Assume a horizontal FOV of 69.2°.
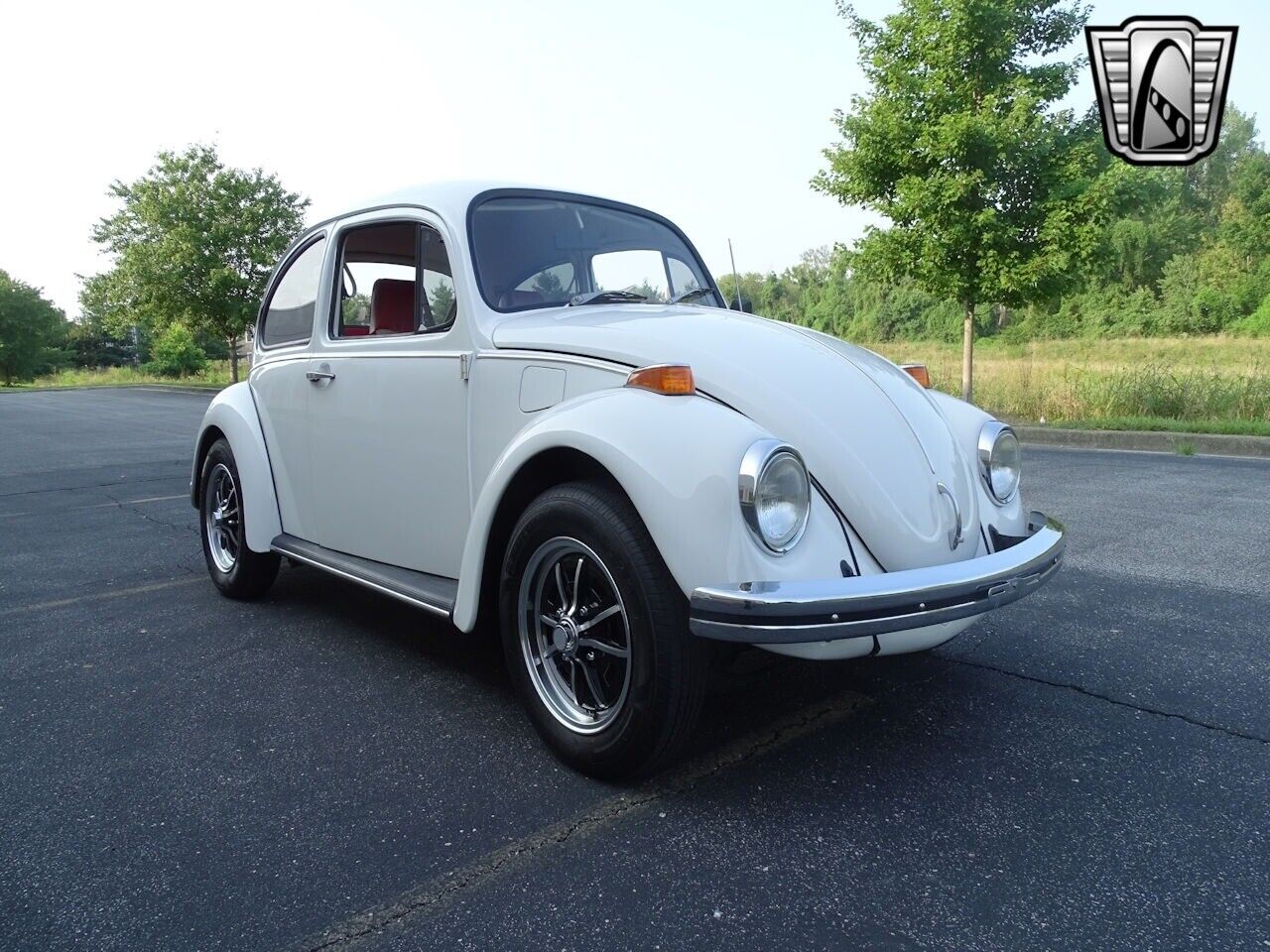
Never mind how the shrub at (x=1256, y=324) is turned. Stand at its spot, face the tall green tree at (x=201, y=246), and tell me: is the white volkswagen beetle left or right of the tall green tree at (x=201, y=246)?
left

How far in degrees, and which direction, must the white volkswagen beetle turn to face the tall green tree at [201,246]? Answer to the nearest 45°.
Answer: approximately 180°

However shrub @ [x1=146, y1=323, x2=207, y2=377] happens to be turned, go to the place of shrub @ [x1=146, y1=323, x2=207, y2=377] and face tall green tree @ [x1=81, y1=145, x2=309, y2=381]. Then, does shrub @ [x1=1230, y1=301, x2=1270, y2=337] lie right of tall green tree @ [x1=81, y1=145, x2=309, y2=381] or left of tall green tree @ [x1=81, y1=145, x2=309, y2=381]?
left

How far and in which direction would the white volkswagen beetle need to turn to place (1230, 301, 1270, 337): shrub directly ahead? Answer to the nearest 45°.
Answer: approximately 90° to its left

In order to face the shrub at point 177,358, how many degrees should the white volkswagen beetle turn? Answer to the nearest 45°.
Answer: approximately 180°

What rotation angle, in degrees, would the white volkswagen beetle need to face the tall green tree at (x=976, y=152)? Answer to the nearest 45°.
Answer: approximately 90° to its left

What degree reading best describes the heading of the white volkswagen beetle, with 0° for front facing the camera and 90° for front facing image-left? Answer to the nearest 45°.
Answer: approximately 315°
